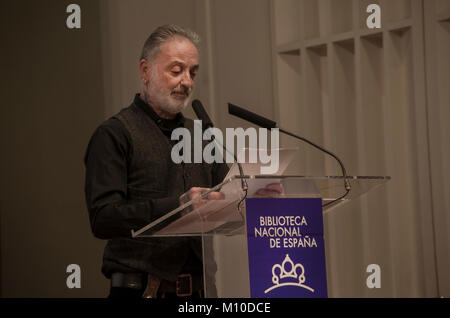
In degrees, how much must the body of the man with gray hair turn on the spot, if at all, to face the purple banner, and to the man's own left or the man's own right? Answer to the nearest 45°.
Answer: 0° — they already face it

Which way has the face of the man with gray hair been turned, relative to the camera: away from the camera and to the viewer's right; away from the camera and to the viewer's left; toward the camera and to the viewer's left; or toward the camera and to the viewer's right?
toward the camera and to the viewer's right

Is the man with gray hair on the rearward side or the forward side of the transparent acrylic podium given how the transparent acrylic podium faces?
on the rearward side
